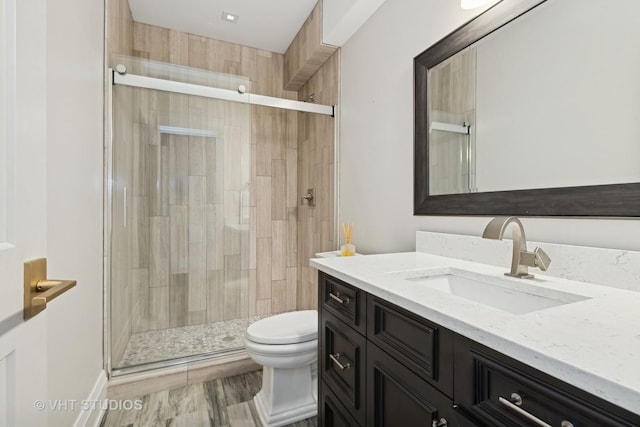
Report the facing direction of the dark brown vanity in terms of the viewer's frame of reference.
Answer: facing the viewer and to the left of the viewer

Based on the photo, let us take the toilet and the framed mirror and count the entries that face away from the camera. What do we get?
0

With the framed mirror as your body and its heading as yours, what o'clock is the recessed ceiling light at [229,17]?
The recessed ceiling light is roughly at 2 o'clock from the framed mirror.

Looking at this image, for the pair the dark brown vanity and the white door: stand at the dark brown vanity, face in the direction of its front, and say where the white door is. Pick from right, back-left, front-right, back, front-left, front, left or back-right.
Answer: front

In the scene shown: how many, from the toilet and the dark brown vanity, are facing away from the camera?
0

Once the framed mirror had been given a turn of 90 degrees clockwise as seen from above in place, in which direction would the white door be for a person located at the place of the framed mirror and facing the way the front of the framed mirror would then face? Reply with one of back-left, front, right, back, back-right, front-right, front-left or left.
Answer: left

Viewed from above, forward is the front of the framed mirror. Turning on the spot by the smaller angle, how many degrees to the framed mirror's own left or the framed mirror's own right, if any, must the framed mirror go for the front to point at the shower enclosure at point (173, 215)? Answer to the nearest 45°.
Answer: approximately 45° to the framed mirror's own right

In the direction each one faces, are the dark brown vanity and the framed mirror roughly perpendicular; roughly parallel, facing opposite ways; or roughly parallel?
roughly parallel

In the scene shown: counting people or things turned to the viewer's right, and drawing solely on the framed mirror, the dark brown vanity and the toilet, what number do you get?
0
